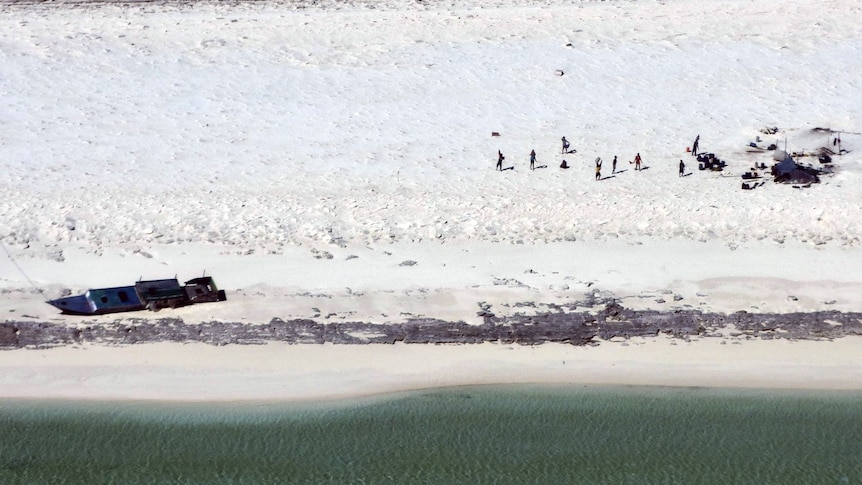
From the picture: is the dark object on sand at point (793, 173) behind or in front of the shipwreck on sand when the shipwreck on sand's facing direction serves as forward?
behind

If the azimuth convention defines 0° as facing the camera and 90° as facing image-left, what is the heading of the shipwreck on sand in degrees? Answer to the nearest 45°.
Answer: approximately 90°
